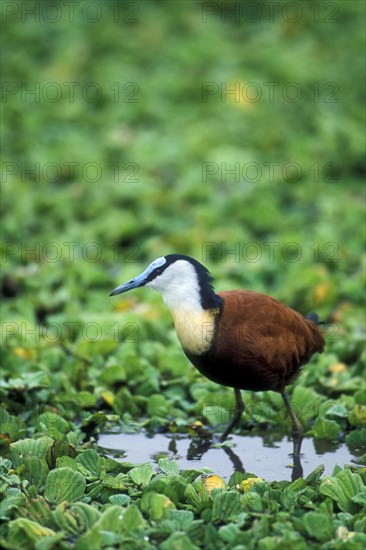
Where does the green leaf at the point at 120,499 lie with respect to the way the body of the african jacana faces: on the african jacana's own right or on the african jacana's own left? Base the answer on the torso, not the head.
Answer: on the african jacana's own left

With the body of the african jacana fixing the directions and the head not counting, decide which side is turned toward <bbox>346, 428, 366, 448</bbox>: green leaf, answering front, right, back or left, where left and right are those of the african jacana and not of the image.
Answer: back

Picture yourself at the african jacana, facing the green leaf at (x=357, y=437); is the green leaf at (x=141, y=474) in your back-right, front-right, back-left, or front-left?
back-right

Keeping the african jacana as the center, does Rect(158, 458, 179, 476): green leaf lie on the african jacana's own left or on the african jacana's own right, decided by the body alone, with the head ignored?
on the african jacana's own left

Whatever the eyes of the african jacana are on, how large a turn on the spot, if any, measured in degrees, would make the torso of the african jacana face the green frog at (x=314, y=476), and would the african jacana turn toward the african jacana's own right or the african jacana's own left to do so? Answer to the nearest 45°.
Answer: approximately 135° to the african jacana's own left

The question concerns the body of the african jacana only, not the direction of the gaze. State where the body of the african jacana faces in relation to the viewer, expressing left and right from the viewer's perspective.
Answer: facing to the left of the viewer

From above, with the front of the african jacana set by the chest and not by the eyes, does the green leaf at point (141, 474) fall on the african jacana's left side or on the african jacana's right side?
on the african jacana's left side
